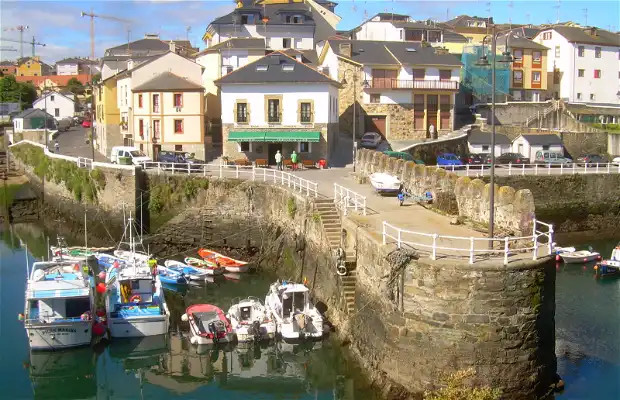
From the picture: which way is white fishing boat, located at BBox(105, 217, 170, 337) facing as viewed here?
away from the camera

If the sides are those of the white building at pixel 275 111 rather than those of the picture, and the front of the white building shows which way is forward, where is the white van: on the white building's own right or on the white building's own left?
on the white building's own right

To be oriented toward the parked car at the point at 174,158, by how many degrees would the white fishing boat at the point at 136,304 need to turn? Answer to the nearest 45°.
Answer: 0° — it already faces it

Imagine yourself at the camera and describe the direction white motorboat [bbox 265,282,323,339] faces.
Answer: facing away from the viewer and to the left of the viewer

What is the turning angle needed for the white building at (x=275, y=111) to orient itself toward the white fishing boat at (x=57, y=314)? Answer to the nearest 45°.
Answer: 0° — it already faces it

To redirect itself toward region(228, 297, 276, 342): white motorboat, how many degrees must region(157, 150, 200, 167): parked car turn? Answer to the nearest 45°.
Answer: approximately 90° to its right

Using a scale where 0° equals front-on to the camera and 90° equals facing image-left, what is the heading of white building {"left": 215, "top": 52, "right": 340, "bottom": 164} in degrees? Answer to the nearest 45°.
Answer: approximately 0°

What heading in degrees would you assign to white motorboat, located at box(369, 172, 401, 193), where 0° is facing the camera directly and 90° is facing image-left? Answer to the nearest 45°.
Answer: approximately 90°

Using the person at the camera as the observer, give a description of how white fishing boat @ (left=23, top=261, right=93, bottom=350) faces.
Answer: facing away from the viewer

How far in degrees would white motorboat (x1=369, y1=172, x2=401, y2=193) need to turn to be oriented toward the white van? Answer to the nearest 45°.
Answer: approximately 45° to its right

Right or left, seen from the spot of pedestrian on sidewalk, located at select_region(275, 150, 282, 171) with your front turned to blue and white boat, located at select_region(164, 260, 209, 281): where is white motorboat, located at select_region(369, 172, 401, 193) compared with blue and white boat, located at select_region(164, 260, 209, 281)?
left

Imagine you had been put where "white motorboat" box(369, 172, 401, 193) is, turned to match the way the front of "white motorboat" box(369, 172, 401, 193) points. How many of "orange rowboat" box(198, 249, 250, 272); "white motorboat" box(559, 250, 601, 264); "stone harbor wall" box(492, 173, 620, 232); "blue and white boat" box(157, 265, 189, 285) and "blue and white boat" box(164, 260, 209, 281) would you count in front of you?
3

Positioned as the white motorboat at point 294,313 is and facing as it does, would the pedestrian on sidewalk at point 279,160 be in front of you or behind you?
in front
